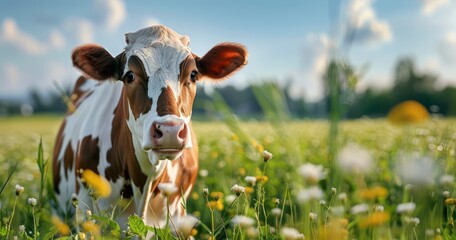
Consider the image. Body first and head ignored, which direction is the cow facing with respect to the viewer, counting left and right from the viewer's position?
facing the viewer and to the right of the viewer

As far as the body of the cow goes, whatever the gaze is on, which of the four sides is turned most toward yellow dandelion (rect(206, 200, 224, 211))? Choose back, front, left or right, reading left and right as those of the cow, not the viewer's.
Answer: front
